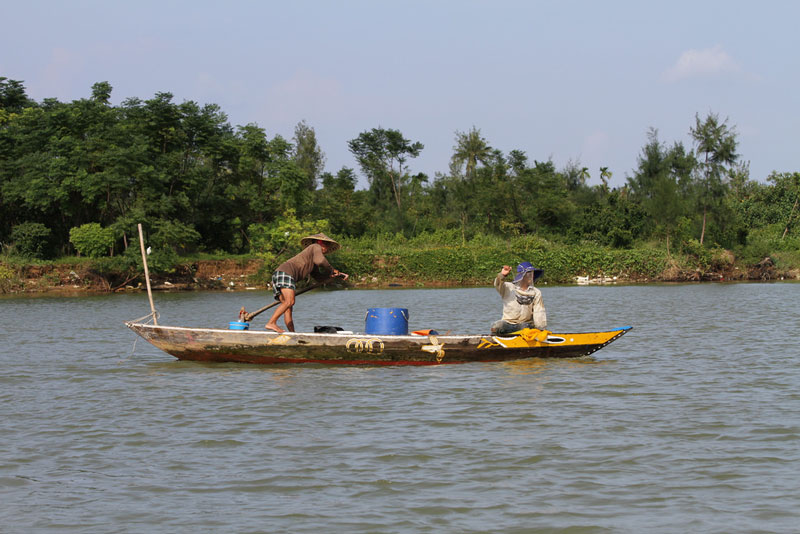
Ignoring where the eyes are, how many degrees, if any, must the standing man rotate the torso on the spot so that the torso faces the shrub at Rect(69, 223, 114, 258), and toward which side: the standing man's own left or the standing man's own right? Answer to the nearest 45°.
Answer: approximately 90° to the standing man's own left

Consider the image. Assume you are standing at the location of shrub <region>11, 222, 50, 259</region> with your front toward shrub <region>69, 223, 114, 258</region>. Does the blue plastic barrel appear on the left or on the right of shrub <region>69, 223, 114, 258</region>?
right

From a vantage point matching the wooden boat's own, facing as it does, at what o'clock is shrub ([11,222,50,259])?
The shrub is roughly at 8 o'clock from the wooden boat.

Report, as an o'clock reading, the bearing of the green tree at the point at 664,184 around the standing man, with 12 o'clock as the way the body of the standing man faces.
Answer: The green tree is roughly at 10 o'clock from the standing man.

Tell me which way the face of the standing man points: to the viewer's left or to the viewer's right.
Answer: to the viewer's right

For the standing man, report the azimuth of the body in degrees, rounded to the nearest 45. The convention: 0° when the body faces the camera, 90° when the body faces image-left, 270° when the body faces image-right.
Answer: approximately 270°

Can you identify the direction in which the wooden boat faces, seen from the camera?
facing to the right of the viewer

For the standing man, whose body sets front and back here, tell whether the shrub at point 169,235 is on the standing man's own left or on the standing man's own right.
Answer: on the standing man's own left

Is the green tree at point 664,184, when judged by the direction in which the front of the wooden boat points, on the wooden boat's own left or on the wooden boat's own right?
on the wooden boat's own left
